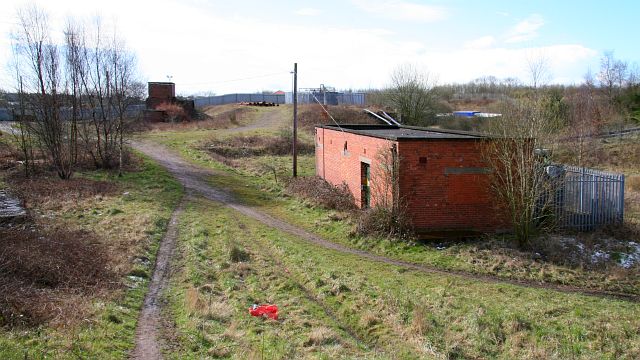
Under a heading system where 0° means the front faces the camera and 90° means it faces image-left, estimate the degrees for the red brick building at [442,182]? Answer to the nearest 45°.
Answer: approximately 45°

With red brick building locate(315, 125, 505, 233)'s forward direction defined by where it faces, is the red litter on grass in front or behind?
in front

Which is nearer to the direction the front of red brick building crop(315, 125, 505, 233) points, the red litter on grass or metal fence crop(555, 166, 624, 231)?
the red litter on grass

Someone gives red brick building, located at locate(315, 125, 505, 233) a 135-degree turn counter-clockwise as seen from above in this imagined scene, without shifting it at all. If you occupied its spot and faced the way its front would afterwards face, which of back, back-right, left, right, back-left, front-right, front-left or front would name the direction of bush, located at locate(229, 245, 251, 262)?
back-right

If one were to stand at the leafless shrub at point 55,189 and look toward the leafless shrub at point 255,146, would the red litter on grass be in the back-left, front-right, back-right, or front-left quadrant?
back-right

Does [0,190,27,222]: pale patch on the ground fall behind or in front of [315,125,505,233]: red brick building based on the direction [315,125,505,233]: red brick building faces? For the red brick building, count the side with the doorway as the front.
in front

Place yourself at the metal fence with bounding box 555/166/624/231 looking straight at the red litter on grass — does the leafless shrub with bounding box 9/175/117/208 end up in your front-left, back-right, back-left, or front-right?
front-right

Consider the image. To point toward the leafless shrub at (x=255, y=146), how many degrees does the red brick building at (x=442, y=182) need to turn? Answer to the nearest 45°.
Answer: approximately 90° to its right

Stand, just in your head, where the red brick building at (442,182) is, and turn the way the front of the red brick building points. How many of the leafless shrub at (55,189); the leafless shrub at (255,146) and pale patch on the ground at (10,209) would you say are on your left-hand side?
0

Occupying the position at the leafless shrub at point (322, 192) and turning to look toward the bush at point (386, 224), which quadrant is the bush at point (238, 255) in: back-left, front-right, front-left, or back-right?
front-right
